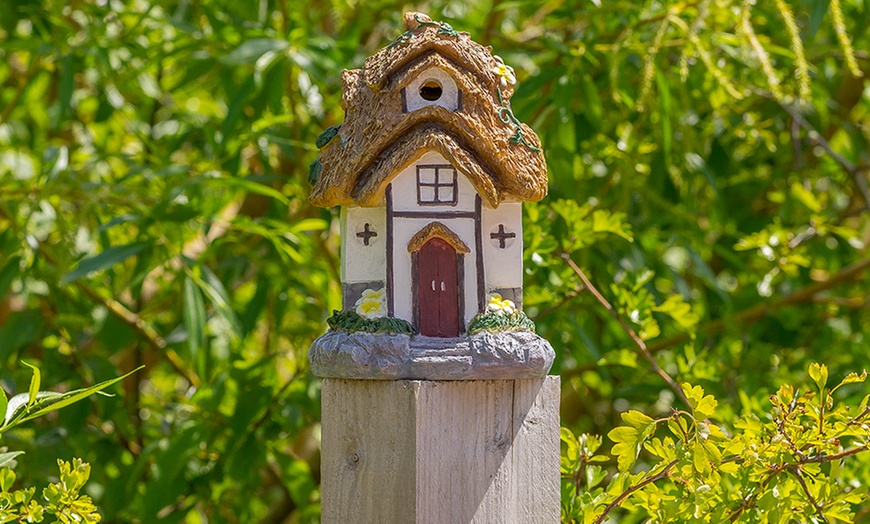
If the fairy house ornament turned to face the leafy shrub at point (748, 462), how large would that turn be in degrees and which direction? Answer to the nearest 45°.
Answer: approximately 90° to its left

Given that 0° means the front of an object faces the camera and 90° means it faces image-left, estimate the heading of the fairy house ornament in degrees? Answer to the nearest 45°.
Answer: approximately 0°
